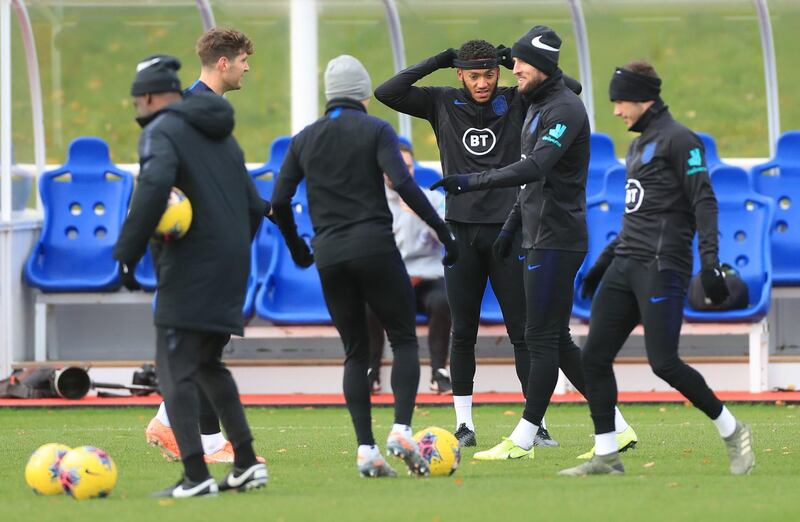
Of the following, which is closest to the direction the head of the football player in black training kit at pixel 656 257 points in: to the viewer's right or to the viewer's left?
to the viewer's left

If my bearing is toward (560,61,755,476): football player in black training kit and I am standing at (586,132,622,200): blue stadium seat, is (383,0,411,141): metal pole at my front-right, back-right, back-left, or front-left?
back-right

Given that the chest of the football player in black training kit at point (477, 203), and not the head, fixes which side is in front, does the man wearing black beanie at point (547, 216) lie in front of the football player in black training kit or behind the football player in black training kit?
in front

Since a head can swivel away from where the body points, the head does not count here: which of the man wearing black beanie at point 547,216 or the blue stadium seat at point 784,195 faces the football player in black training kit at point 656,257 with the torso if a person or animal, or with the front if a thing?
the blue stadium seat

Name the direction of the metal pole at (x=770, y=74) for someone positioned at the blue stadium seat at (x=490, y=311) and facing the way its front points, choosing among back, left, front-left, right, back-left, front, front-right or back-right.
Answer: back-left

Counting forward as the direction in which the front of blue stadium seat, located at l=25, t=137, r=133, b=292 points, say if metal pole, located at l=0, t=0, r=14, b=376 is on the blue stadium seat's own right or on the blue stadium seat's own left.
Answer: on the blue stadium seat's own right

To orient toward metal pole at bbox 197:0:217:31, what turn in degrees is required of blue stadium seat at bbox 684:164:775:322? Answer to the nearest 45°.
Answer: approximately 90° to its right

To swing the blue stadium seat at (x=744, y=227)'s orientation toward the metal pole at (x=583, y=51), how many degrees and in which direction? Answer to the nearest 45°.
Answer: approximately 135° to its right

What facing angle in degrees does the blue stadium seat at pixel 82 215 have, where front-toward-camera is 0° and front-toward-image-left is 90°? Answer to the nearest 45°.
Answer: approximately 0°

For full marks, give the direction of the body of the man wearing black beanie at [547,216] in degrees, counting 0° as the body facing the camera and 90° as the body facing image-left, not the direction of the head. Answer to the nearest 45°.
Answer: approximately 90°

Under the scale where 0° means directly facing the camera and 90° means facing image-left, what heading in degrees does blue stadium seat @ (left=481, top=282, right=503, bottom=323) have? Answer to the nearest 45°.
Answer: approximately 0°
